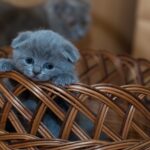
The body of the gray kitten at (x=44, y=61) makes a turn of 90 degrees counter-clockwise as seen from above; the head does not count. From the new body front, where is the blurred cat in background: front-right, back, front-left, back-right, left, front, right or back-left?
left

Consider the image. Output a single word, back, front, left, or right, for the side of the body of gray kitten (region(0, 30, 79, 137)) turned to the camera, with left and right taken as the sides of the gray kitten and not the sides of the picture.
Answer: front
